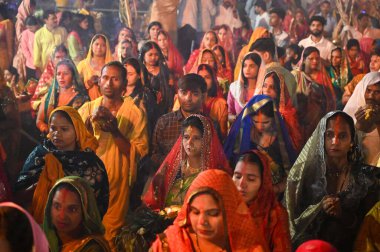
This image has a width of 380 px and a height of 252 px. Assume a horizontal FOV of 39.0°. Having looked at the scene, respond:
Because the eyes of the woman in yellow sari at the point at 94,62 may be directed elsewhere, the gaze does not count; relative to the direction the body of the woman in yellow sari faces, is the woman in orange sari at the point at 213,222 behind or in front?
in front

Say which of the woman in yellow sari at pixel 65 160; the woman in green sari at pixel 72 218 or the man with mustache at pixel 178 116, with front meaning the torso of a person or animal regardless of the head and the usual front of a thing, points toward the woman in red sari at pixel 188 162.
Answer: the man with mustache

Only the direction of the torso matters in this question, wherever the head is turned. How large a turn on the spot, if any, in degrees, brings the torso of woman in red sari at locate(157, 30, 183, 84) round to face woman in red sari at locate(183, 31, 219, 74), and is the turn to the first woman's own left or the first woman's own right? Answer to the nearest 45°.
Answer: approximately 135° to the first woman's own left

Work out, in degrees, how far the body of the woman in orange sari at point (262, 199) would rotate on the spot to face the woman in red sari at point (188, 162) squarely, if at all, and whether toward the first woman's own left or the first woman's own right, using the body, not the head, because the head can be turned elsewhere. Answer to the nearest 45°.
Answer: approximately 90° to the first woman's own right

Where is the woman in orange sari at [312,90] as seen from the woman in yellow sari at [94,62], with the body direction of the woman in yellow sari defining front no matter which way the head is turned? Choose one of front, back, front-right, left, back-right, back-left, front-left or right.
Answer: left

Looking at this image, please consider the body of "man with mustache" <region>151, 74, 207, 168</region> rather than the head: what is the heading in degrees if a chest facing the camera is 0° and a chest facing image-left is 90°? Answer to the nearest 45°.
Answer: approximately 0°

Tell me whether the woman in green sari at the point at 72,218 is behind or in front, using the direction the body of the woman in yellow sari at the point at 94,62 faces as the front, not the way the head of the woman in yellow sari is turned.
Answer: in front

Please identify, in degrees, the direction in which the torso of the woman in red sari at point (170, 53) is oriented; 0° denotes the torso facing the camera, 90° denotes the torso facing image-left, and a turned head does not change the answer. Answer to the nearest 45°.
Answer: approximately 45°

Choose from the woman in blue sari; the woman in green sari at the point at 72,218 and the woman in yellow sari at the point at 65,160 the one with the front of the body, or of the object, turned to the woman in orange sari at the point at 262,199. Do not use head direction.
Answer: the woman in blue sari

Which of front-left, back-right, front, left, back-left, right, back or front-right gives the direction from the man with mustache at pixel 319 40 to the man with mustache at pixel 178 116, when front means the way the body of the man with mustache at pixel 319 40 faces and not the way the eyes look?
front-right

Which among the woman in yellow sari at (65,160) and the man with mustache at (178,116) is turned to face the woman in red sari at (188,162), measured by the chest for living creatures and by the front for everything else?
the man with mustache

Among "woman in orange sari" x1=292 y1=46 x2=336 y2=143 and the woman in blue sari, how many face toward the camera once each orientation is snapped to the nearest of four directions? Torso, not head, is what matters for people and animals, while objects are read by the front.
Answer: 2
